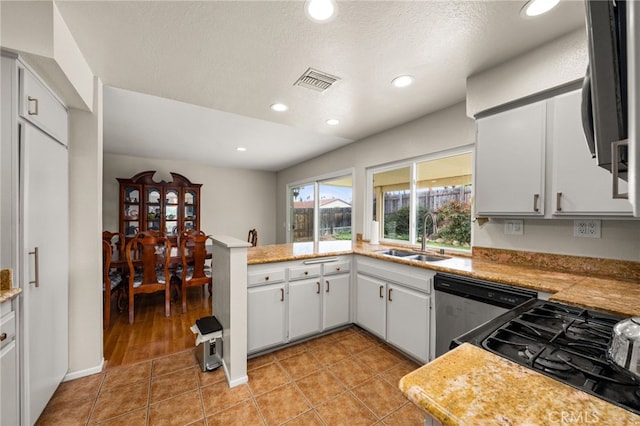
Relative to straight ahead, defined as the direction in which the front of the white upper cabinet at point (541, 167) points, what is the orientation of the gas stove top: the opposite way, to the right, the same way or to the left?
to the right

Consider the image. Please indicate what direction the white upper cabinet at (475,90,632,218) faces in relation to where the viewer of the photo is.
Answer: facing the viewer and to the left of the viewer

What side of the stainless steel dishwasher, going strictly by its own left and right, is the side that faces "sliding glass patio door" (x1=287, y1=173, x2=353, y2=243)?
right

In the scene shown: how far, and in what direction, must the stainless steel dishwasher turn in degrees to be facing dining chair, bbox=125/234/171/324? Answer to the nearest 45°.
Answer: approximately 45° to its right

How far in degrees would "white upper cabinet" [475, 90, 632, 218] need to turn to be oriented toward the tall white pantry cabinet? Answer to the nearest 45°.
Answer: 0° — it already faces it

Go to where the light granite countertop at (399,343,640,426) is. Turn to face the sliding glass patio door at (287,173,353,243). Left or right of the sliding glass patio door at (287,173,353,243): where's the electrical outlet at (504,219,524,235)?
right

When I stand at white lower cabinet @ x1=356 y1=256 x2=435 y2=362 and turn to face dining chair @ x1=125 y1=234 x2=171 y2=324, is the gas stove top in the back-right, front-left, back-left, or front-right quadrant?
back-left

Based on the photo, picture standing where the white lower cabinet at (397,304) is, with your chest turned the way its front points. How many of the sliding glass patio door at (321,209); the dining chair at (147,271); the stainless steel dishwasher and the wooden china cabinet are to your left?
1

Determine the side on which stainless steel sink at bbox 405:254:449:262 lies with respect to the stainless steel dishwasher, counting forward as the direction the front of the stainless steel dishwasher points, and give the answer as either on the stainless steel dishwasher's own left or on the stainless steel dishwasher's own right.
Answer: on the stainless steel dishwasher's own right

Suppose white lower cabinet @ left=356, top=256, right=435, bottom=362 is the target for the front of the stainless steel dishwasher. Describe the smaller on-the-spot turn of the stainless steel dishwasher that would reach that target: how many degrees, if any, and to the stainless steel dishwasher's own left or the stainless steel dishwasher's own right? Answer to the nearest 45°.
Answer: approximately 90° to the stainless steel dishwasher's own right

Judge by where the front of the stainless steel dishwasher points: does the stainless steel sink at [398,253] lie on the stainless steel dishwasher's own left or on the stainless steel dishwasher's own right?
on the stainless steel dishwasher's own right

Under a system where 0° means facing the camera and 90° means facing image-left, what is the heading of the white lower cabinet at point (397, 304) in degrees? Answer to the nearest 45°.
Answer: approximately 45°

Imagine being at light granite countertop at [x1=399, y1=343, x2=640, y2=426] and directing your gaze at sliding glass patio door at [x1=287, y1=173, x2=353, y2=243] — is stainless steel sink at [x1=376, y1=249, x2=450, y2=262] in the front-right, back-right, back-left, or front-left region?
front-right

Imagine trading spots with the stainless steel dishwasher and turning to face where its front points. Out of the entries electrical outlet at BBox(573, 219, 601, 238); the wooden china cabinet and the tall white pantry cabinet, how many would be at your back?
1
